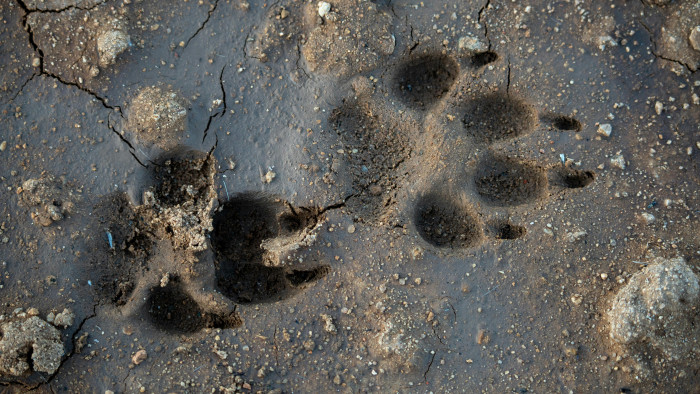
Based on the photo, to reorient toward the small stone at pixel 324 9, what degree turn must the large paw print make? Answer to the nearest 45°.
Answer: approximately 135° to its left

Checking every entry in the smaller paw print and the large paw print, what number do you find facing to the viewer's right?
2

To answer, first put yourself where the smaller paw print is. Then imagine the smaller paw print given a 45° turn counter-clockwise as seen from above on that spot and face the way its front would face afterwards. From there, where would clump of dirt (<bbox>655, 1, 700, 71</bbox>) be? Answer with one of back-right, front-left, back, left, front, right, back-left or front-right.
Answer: front-right

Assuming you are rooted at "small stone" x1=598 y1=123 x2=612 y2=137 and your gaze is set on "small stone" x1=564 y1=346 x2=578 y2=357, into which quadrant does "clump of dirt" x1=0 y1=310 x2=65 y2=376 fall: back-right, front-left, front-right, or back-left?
front-right

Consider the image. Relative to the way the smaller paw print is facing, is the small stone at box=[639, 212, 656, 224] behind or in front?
in front

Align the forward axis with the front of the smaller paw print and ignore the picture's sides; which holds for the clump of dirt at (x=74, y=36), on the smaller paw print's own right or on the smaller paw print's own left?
on the smaller paw print's own left

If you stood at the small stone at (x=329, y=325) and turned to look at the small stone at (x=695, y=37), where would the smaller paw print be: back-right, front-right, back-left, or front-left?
back-left

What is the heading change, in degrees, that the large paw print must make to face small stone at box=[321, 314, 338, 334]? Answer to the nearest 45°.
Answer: approximately 135° to its right

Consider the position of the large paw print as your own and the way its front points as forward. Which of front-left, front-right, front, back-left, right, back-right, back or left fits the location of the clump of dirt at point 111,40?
back

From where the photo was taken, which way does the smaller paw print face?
to the viewer's right

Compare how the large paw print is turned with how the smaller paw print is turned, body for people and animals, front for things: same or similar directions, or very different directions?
same or similar directions

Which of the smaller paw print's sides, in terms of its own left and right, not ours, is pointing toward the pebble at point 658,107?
front

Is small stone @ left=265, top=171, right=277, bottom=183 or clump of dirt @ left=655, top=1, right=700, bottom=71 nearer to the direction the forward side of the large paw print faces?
the clump of dirt

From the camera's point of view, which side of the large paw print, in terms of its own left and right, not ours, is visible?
right
